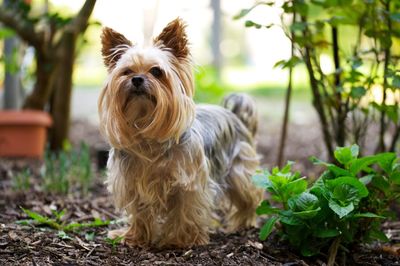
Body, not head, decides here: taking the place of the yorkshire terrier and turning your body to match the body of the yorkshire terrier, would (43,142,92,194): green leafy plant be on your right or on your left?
on your right

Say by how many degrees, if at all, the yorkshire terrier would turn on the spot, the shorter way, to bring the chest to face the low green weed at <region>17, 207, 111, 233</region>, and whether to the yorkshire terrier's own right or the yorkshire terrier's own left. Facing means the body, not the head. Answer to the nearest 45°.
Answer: approximately 45° to the yorkshire terrier's own right

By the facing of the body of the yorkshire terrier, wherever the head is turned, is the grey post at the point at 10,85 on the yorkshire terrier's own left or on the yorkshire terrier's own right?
on the yorkshire terrier's own right

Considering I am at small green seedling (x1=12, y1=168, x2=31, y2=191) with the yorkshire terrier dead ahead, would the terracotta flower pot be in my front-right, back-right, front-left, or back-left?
back-left

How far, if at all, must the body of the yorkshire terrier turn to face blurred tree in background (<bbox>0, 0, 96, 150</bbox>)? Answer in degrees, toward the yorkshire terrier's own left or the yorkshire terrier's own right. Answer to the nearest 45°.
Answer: approximately 90° to the yorkshire terrier's own right

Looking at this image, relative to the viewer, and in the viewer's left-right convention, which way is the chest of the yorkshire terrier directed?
facing the viewer and to the left of the viewer

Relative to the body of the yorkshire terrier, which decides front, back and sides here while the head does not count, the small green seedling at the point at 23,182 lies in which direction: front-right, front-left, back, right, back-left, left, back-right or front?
right

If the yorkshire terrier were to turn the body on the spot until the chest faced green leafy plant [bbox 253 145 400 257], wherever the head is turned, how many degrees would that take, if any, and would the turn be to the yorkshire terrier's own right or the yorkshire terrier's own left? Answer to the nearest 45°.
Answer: approximately 135° to the yorkshire terrier's own left

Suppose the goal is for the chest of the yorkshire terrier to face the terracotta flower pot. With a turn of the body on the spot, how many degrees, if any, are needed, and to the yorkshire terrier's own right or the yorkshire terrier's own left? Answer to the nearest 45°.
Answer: approximately 90° to the yorkshire terrier's own right
